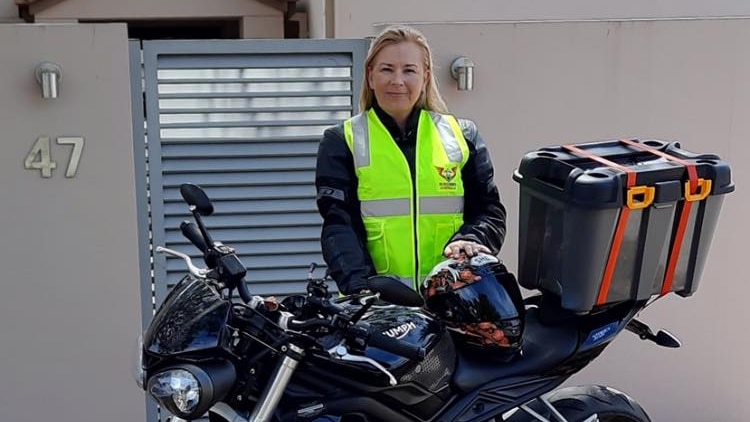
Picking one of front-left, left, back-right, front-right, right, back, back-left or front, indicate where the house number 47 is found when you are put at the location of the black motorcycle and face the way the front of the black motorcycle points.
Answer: right

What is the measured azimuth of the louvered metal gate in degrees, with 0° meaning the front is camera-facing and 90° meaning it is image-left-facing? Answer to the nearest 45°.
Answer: approximately 0°

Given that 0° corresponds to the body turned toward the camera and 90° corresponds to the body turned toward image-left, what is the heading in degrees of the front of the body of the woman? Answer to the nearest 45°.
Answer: approximately 0°

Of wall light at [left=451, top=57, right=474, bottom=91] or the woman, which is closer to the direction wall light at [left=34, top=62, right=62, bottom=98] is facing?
the woman

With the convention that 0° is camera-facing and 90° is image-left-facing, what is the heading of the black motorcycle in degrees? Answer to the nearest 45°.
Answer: approximately 45°

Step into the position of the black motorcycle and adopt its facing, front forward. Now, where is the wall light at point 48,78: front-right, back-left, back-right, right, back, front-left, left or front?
right

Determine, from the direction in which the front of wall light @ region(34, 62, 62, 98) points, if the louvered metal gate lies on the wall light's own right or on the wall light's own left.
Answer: on the wall light's own left

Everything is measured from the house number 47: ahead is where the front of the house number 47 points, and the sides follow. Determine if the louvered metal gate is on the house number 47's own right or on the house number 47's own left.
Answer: on the house number 47's own left

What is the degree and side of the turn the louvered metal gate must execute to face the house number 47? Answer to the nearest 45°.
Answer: approximately 90° to its right
